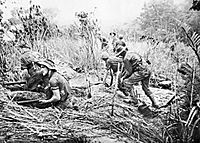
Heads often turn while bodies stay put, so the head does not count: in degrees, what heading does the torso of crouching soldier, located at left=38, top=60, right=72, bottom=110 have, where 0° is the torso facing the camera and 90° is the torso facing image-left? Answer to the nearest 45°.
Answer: approximately 90°

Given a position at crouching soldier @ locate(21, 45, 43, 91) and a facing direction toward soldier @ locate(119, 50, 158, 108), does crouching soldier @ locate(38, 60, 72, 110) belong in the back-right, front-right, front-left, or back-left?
front-right

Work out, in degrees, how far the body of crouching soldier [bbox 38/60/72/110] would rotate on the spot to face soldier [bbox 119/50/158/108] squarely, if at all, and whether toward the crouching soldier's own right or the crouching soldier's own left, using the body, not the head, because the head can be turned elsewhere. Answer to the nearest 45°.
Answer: approximately 135° to the crouching soldier's own right

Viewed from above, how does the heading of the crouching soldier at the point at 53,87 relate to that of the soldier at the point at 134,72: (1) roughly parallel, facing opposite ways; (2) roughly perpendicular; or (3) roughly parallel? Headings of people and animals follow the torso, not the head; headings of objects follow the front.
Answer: roughly parallel
